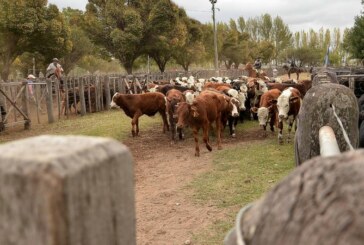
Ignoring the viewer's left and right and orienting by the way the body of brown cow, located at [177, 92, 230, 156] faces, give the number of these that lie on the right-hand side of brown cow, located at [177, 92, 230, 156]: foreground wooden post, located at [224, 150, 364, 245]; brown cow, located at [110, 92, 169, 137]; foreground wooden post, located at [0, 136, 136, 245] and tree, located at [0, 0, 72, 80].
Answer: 2

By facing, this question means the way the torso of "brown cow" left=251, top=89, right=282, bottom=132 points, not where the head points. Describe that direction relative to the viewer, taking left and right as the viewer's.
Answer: facing the viewer and to the left of the viewer

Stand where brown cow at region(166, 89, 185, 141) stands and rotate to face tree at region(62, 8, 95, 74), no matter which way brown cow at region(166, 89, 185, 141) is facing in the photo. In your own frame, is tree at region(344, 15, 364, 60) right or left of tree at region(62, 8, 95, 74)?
right

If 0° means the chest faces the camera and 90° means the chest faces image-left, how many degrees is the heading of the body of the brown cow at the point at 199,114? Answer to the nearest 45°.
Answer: approximately 45°

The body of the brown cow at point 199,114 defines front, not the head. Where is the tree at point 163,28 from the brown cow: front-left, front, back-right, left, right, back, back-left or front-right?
back-right

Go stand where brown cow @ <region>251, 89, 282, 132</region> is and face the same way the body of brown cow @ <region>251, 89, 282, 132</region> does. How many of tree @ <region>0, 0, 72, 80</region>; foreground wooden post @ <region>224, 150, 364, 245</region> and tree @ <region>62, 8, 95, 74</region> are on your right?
2

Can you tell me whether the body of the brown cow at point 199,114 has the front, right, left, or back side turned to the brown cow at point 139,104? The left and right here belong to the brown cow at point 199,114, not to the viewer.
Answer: right

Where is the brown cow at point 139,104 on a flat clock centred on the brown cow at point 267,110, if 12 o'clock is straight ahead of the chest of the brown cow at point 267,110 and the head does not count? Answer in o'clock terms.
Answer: the brown cow at point 139,104 is roughly at 2 o'clock from the brown cow at point 267,110.

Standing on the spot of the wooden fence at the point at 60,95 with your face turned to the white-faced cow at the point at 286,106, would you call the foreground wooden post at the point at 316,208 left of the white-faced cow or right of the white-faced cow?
right

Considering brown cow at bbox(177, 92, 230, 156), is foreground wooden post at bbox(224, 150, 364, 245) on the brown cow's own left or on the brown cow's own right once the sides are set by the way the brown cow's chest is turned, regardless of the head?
on the brown cow's own left

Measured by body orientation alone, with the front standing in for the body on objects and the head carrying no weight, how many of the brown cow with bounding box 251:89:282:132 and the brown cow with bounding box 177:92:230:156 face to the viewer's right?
0

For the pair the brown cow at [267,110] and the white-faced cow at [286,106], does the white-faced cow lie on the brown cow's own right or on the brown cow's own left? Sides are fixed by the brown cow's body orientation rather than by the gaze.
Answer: on the brown cow's own left

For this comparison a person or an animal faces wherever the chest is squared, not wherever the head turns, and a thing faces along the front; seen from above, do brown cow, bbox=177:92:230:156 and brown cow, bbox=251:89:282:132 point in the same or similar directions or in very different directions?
same or similar directions

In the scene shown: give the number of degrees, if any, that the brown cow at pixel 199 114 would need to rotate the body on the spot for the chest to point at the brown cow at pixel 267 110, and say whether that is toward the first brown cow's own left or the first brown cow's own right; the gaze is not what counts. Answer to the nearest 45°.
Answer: approximately 180°
